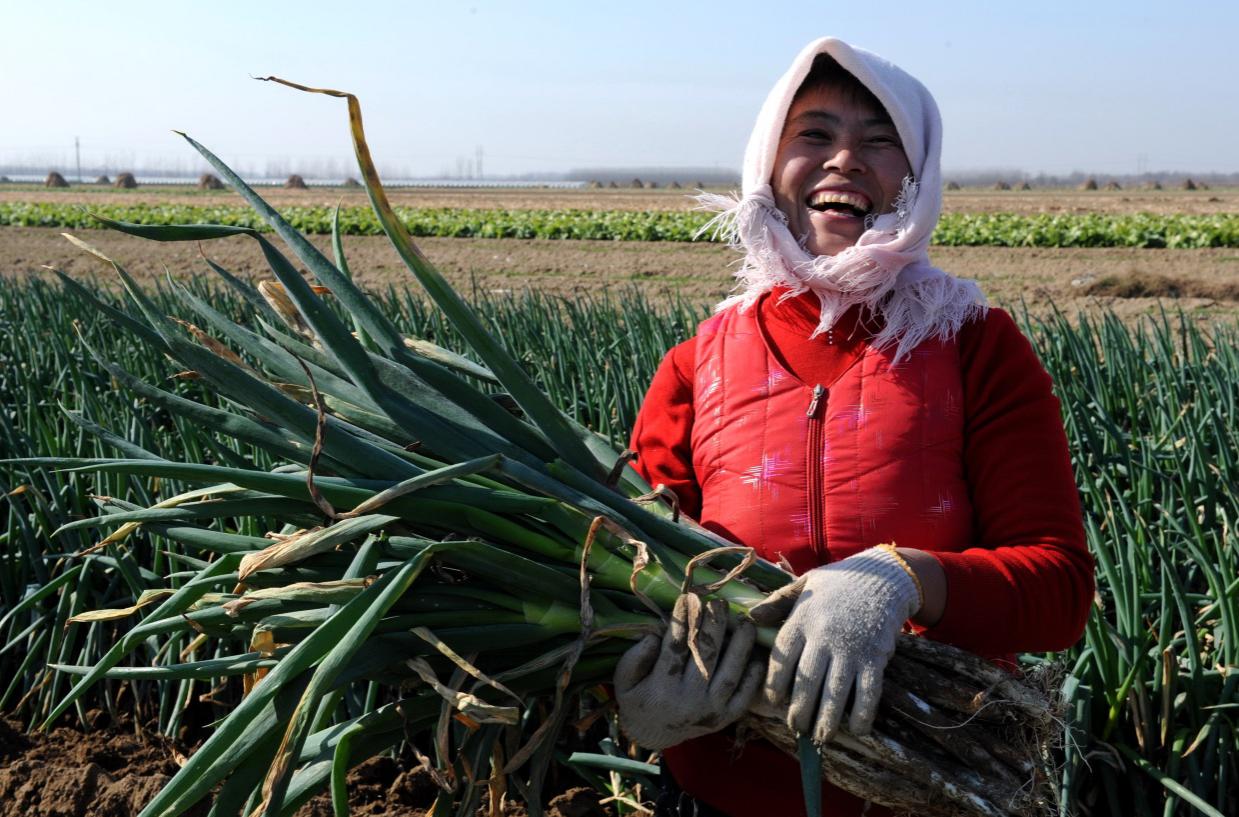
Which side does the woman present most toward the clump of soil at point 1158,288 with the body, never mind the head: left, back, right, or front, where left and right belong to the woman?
back

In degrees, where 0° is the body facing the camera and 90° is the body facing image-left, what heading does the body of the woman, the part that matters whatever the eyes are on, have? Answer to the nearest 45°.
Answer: approximately 0°
